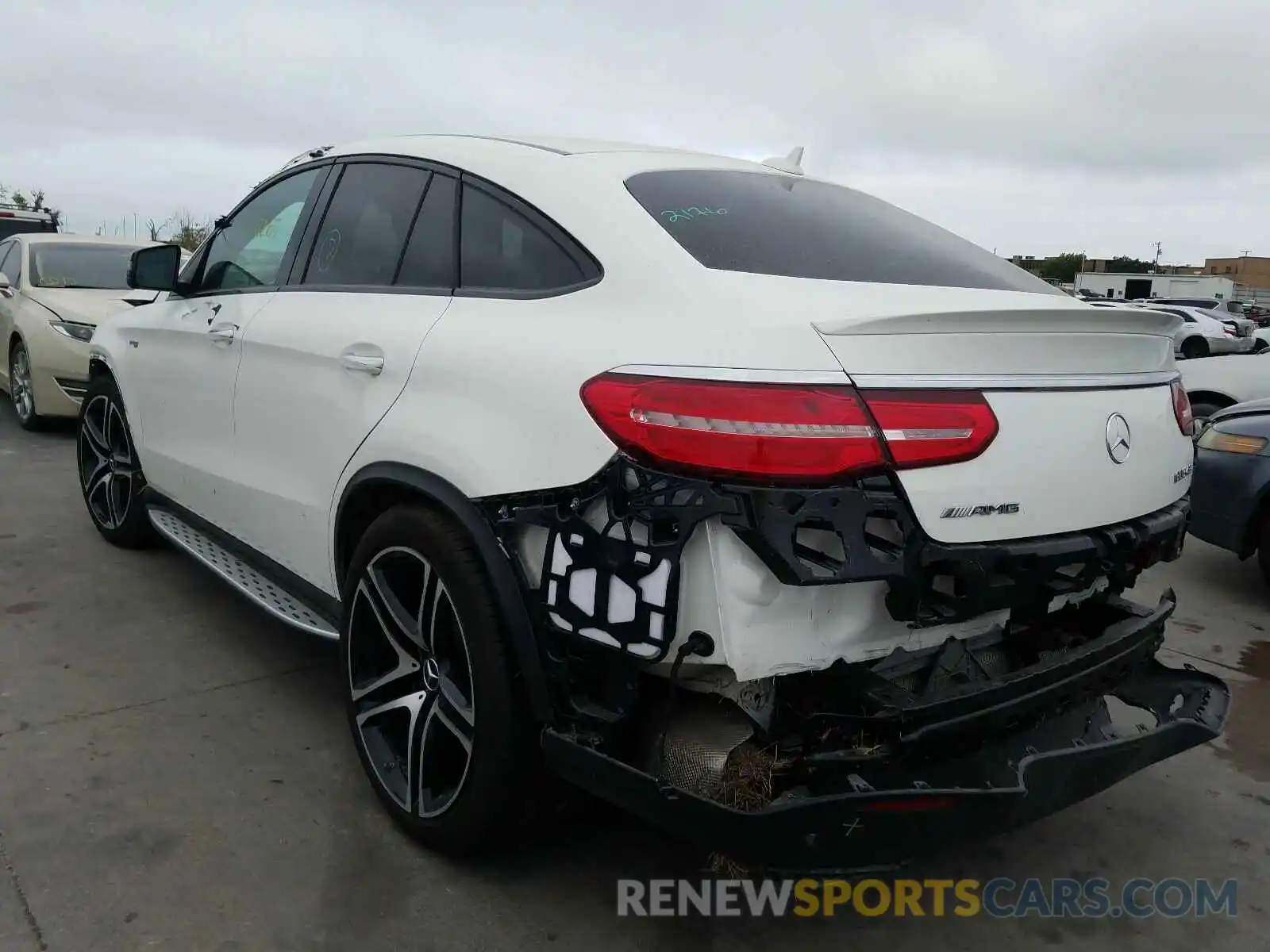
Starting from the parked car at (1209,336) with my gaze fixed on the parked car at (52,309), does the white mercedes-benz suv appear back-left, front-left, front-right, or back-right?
front-left

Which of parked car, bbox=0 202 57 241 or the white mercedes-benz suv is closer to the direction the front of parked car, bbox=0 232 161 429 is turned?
the white mercedes-benz suv

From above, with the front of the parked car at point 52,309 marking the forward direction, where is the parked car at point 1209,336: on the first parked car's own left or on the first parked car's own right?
on the first parked car's own left

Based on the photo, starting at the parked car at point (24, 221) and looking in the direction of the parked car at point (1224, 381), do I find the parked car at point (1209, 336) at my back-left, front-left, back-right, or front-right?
front-left

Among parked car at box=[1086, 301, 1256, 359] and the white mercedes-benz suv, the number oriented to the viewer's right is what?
0

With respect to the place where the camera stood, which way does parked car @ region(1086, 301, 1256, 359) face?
facing away from the viewer and to the left of the viewer

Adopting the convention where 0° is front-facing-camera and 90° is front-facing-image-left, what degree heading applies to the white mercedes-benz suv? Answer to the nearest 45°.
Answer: approximately 135°

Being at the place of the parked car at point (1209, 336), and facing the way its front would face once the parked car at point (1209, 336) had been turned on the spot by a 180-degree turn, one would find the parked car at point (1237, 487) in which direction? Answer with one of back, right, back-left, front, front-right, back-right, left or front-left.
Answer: front-right

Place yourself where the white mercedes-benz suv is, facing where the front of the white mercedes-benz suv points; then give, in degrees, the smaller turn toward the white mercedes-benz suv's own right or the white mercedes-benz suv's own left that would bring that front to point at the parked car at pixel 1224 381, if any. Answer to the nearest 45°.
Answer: approximately 90° to the white mercedes-benz suv's own right
